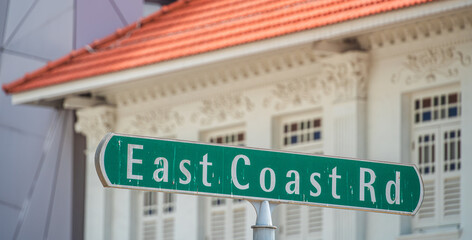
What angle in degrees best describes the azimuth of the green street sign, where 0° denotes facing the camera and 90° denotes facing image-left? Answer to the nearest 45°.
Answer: approximately 315°
